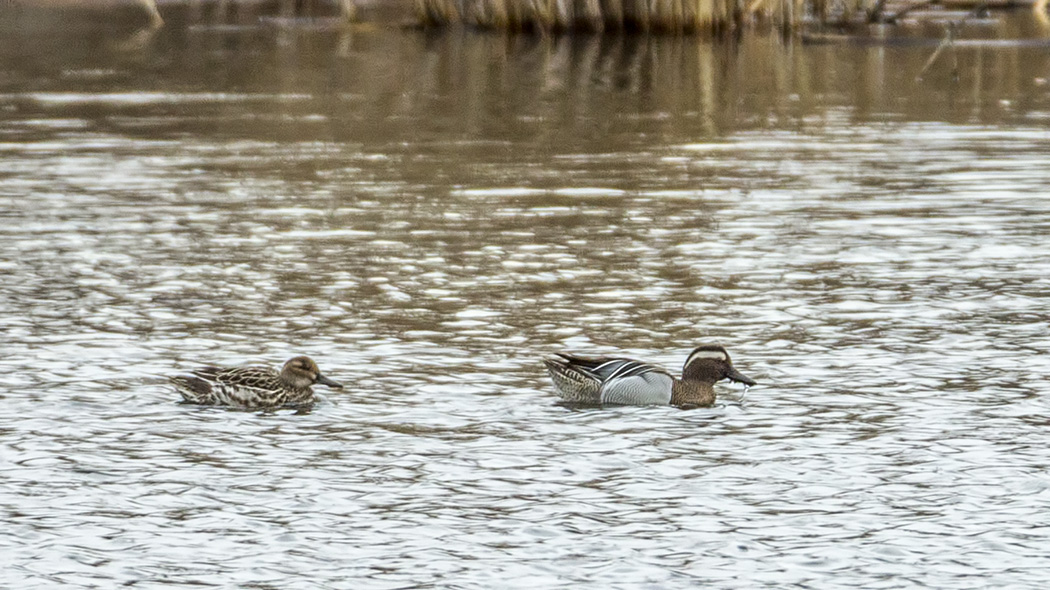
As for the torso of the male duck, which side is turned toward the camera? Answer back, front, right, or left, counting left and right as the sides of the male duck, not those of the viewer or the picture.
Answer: right

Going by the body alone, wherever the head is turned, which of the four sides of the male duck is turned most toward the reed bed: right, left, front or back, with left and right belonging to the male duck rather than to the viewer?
left
